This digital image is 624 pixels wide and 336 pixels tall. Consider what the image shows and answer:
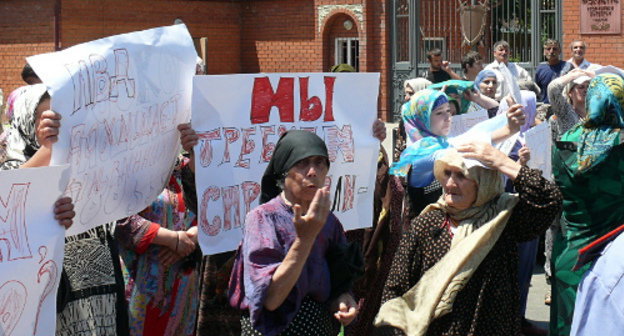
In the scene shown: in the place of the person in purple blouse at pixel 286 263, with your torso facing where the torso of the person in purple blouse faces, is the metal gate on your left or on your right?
on your left

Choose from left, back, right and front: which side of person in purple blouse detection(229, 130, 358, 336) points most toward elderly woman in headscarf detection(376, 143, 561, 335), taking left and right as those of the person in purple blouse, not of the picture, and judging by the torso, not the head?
left

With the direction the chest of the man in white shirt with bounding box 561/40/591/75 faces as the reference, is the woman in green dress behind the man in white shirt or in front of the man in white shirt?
in front

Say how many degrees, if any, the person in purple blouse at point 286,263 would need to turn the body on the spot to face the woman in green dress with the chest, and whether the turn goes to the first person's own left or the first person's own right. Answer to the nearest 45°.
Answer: approximately 90° to the first person's own left

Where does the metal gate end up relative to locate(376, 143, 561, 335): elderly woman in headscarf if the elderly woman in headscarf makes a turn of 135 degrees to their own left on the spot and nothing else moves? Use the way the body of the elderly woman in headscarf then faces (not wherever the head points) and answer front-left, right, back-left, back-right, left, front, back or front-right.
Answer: left
